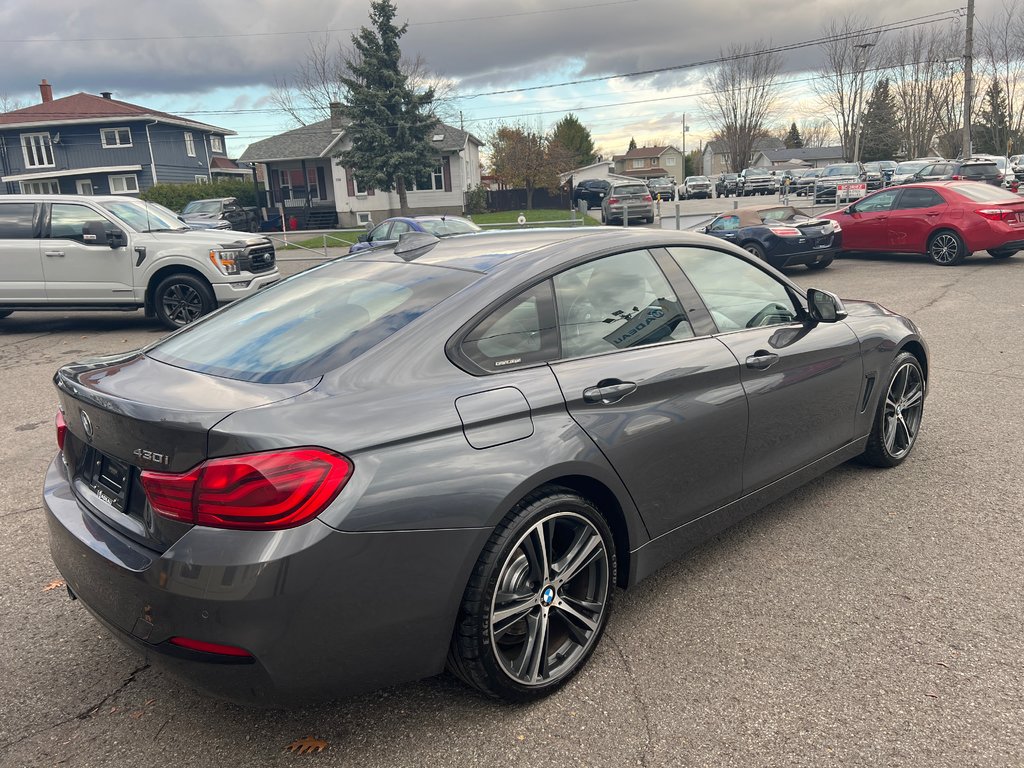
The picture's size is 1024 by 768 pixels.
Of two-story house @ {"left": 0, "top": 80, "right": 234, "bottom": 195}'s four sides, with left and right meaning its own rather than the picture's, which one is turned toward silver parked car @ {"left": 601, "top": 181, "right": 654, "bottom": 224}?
left

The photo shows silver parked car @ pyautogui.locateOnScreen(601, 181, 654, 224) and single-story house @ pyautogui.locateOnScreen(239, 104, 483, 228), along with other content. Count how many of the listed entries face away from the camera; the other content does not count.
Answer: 1

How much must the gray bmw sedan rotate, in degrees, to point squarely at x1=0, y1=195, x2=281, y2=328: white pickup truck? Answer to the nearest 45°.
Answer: approximately 90° to its left

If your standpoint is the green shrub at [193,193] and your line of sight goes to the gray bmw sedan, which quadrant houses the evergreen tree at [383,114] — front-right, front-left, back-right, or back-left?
front-left

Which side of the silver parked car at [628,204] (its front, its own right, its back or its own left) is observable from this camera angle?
back

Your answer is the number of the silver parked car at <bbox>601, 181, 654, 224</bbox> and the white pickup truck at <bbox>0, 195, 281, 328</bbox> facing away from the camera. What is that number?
1

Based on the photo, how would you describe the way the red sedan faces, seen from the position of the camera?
facing away from the viewer and to the left of the viewer

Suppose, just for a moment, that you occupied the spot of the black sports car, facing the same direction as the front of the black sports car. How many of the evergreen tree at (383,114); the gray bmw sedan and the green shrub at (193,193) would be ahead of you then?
2

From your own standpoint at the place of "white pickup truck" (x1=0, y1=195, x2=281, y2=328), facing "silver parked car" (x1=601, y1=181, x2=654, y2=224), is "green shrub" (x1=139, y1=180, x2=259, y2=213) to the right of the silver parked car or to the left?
left

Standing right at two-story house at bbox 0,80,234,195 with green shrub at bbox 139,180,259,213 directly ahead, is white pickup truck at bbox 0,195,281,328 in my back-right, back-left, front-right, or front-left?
front-right

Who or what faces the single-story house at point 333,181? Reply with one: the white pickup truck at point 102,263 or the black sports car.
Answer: the black sports car

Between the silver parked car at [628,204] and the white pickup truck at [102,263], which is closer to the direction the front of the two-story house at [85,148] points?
the white pickup truck

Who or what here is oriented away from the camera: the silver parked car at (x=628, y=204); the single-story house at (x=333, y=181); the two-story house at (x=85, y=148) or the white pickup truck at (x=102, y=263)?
the silver parked car

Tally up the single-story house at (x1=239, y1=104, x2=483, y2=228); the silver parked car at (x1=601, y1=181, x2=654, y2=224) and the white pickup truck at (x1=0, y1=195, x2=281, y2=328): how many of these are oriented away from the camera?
1

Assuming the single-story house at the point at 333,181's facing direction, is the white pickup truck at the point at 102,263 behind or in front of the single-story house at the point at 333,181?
in front

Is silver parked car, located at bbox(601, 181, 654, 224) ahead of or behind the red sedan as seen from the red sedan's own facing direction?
ahead

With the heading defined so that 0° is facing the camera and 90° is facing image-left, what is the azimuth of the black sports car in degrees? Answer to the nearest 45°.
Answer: approximately 135°

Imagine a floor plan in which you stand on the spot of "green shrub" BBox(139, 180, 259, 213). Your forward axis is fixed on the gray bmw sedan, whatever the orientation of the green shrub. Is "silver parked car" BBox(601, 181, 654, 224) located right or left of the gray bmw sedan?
left
